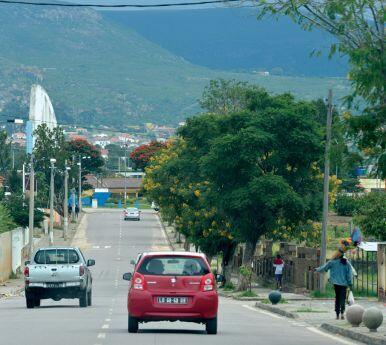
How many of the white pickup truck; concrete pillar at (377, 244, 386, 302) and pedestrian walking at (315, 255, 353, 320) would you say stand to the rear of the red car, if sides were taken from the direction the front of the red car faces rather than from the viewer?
0

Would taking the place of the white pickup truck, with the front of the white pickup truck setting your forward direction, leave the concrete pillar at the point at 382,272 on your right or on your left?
on your right

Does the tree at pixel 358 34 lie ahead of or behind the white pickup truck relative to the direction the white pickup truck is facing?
behind

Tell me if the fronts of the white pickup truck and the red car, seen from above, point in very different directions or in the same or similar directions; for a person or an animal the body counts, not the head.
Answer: same or similar directions

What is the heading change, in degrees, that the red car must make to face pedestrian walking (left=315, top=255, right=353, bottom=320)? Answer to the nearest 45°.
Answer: approximately 45° to its right

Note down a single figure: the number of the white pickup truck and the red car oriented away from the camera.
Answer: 2

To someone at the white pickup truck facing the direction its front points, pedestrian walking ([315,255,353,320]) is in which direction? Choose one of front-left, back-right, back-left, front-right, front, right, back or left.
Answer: back-right

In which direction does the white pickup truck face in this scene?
away from the camera

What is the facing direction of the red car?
away from the camera
